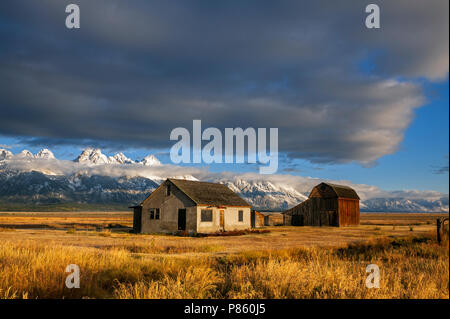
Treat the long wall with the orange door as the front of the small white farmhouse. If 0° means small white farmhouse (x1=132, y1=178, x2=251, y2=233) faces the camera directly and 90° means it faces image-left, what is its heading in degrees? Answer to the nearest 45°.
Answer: approximately 315°
